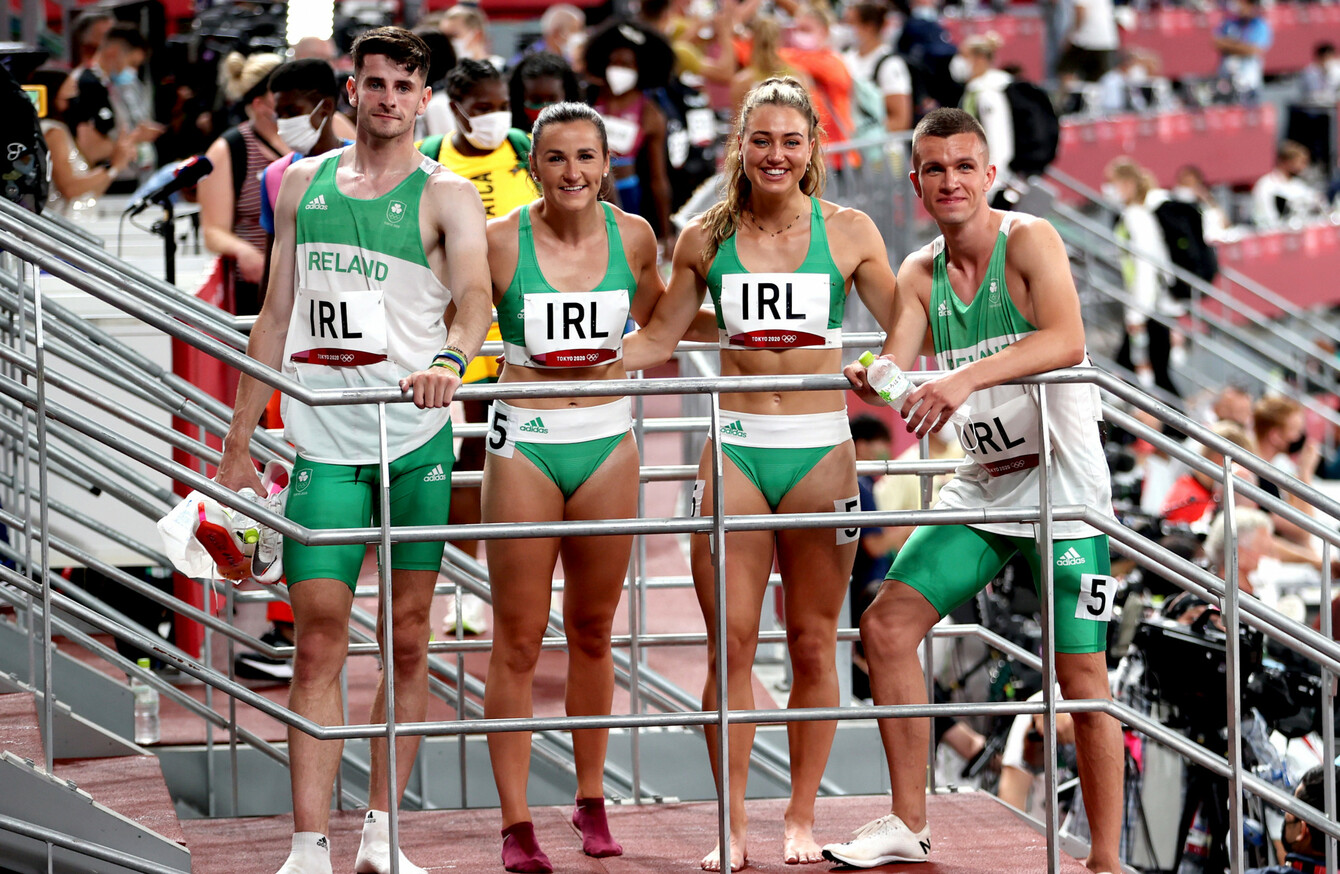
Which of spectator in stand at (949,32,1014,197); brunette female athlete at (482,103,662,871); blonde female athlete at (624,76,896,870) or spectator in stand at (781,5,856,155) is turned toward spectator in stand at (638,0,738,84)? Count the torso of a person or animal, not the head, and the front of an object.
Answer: spectator in stand at (949,32,1014,197)

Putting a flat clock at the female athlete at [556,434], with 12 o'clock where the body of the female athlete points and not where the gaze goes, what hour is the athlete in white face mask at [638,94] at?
The athlete in white face mask is roughly at 6 o'clock from the female athlete.

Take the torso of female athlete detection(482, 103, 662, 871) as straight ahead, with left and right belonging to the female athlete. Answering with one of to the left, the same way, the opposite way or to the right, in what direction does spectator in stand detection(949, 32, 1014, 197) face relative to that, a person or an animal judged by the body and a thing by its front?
to the right

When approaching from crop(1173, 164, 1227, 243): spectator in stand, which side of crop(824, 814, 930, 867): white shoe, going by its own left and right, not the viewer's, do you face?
right
